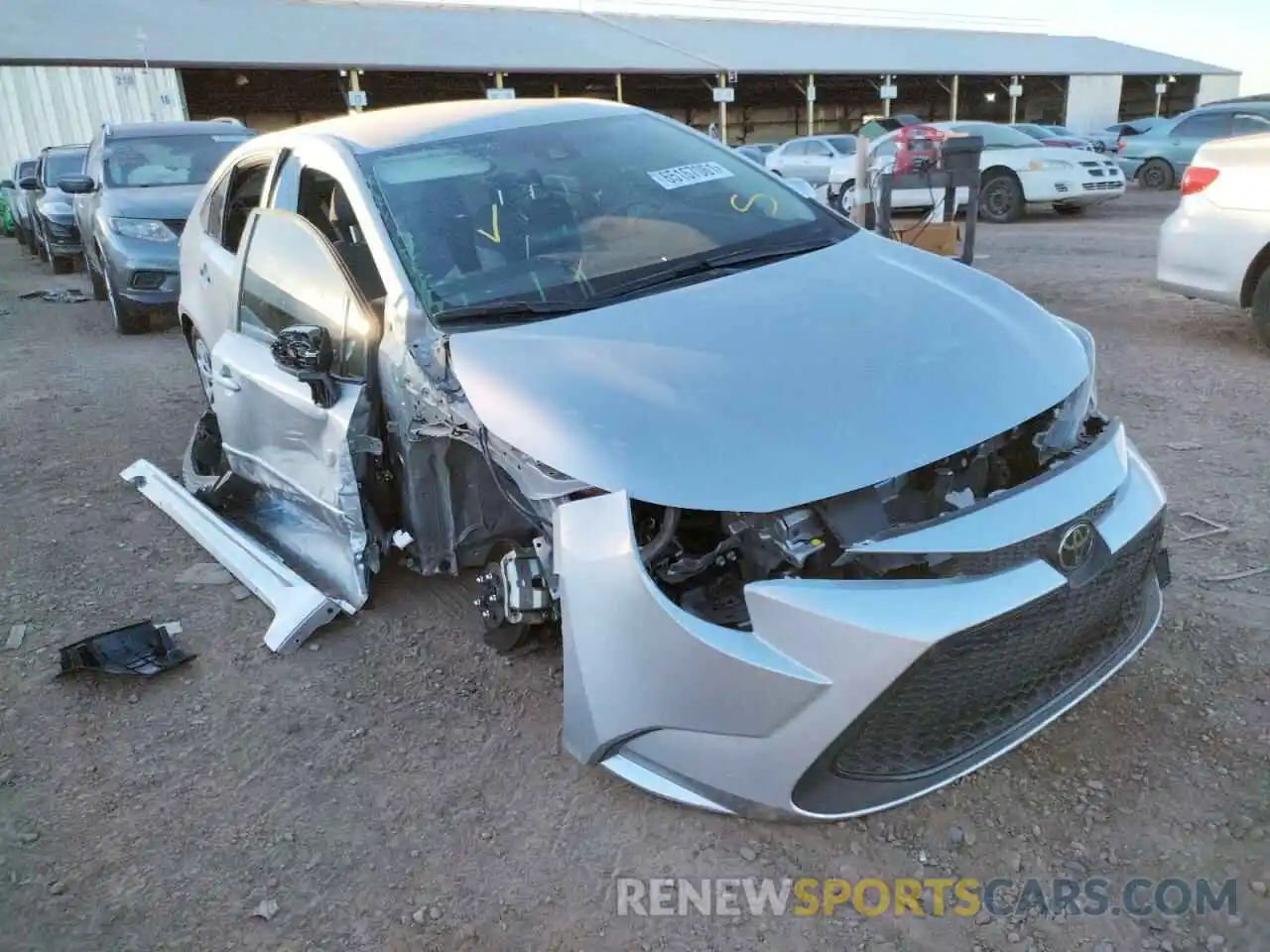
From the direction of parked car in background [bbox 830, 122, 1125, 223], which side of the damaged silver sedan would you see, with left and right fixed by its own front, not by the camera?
left

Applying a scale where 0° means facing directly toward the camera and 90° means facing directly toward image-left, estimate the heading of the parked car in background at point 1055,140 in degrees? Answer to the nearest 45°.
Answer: approximately 315°

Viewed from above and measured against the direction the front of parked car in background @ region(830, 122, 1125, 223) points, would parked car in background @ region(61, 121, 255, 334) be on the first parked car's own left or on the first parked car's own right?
on the first parked car's own right

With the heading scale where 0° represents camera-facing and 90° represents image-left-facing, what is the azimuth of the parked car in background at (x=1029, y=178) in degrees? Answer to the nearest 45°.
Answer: approximately 315°

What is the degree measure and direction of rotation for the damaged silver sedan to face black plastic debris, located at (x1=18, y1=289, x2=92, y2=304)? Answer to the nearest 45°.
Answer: approximately 180°

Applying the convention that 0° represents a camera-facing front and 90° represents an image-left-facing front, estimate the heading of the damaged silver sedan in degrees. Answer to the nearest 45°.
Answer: approximately 315°
